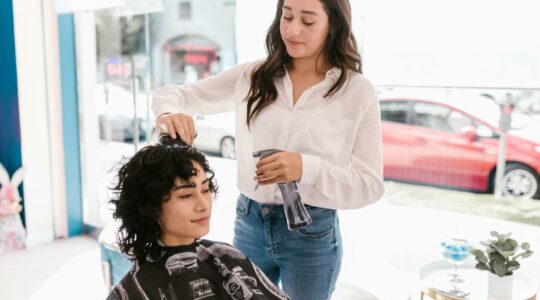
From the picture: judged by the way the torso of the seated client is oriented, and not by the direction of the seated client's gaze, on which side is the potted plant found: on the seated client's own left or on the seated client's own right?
on the seated client's own left

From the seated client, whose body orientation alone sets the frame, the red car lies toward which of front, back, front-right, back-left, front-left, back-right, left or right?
left

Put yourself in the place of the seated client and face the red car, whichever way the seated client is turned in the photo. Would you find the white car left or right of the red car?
left

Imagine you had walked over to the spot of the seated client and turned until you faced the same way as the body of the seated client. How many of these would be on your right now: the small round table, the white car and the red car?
0

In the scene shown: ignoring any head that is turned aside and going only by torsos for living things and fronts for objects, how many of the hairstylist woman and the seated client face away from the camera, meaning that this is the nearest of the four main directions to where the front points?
0

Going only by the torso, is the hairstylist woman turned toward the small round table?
no

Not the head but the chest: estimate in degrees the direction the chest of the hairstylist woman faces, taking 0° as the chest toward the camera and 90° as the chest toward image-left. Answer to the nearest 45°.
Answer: approximately 45°

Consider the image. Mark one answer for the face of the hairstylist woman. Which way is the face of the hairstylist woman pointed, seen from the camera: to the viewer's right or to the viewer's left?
to the viewer's left

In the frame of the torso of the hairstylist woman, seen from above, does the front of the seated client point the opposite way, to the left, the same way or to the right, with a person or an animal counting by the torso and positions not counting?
to the left

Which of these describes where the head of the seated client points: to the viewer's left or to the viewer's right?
to the viewer's right

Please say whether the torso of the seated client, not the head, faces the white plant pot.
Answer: no

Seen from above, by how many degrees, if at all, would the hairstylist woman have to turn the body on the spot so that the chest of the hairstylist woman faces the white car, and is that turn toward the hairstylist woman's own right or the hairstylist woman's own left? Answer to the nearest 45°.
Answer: approximately 135° to the hairstylist woman's own right

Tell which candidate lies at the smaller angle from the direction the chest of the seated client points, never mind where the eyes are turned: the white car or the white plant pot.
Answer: the white plant pot

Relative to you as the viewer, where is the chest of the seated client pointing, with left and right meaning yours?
facing the viewer and to the right of the viewer

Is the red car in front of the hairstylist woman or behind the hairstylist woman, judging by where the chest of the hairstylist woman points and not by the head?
behind
